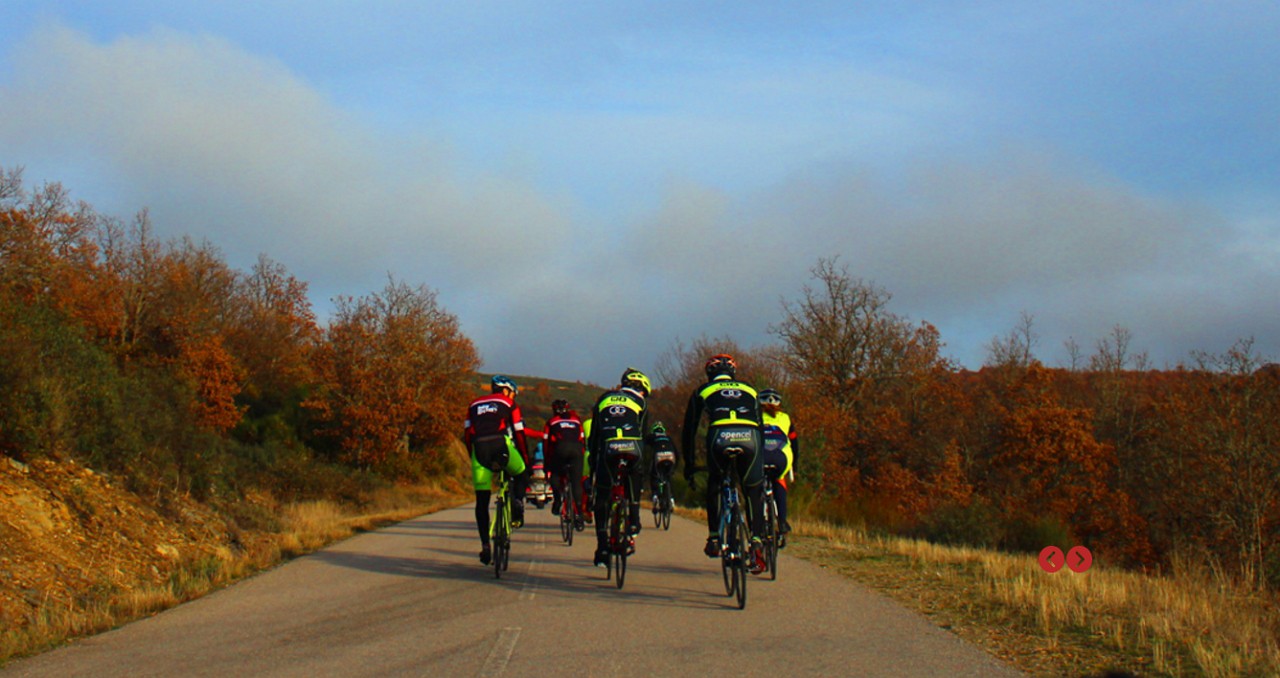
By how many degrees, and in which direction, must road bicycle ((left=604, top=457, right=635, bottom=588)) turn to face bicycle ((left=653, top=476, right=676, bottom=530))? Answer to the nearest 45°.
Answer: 0° — it already faces it

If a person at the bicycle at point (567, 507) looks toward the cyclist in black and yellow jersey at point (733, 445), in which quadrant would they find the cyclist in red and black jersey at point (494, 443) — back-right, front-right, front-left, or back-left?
front-right

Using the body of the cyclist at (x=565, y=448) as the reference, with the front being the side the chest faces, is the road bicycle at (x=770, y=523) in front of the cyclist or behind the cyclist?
behind

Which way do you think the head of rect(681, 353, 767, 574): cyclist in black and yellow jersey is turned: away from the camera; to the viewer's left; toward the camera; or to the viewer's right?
away from the camera

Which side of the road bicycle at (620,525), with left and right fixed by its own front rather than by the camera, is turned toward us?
back

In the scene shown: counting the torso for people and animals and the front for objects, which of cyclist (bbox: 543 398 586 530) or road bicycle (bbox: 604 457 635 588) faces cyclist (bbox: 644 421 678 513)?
the road bicycle

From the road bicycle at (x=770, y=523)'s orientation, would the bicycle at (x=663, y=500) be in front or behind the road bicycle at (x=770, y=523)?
in front

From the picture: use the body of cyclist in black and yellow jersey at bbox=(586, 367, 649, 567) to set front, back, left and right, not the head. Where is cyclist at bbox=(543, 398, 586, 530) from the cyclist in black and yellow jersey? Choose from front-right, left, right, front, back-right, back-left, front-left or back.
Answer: front

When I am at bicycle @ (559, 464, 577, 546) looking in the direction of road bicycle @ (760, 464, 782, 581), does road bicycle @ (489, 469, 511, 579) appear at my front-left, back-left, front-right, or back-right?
front-right

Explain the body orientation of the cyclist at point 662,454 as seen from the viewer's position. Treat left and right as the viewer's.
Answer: facing away from the viewer

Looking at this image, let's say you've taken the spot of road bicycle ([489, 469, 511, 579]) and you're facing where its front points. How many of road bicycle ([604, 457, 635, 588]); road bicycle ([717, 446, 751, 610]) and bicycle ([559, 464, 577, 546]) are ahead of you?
1

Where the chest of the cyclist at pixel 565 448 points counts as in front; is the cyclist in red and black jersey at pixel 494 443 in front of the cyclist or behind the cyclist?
behind

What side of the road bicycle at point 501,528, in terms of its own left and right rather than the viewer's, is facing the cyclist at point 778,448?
right

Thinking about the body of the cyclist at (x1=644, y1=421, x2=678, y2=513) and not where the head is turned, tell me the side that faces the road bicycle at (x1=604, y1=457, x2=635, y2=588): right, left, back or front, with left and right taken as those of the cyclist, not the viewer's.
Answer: back

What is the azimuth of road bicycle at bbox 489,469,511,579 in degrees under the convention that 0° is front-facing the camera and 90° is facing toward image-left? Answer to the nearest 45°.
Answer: approximately 180°

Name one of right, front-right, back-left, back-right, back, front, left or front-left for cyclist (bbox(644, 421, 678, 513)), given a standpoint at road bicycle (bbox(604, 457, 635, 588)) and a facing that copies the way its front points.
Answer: front

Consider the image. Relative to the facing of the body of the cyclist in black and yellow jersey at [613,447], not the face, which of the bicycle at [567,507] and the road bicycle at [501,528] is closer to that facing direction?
the bicycle
